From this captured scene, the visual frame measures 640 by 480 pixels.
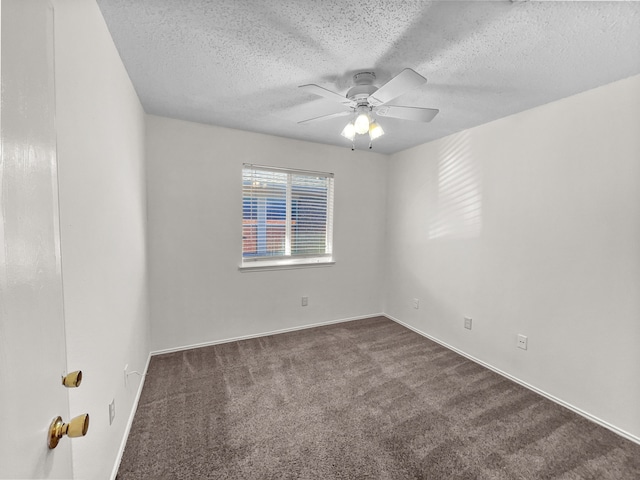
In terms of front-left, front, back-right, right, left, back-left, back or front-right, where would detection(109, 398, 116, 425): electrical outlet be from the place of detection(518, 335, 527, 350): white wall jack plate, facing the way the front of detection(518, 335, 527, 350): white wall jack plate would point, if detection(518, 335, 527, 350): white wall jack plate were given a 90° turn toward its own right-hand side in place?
left

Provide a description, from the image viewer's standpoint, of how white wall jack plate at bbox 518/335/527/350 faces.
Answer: facing the viewer and to the left of the viewer

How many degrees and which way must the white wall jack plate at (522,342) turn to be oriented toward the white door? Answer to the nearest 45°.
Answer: approximately 45° to its left

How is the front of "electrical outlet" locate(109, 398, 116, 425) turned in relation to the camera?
facing to the right of the viewer
